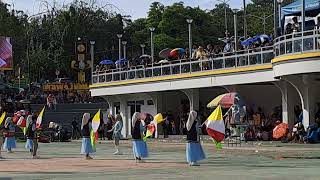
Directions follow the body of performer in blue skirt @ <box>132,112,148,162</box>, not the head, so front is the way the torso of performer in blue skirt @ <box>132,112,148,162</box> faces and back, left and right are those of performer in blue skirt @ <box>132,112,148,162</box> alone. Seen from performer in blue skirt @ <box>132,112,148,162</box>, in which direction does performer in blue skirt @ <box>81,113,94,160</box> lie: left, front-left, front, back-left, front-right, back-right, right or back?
back-left

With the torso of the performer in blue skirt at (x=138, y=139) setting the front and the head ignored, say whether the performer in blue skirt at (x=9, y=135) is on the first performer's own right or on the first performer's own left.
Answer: on the first performer's own left
